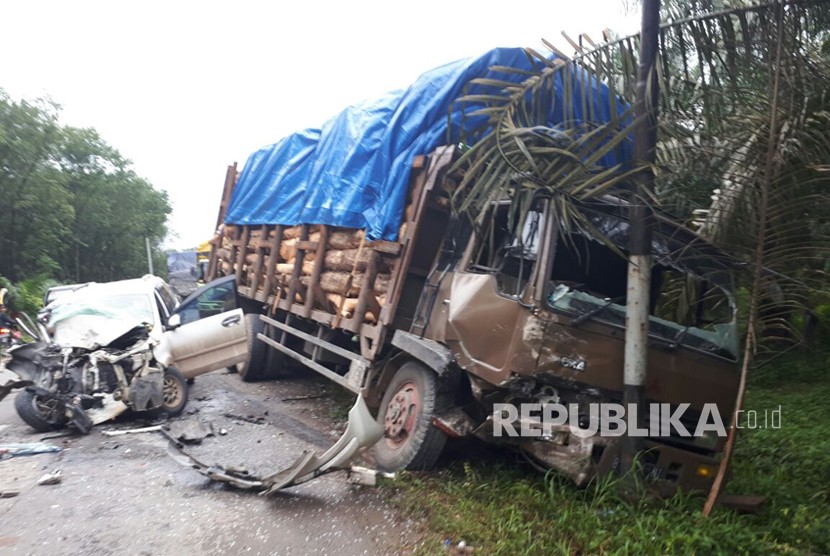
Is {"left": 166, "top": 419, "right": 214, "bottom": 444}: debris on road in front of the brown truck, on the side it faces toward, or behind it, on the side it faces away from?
behind

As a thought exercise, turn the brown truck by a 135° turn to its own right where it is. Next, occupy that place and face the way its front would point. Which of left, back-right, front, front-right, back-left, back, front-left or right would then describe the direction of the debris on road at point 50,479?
front

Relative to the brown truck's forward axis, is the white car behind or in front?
behind

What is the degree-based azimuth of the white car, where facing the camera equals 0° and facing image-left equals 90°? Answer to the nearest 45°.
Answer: approximately 45°

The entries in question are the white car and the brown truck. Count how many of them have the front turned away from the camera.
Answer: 0

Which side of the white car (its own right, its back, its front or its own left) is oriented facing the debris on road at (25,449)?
front

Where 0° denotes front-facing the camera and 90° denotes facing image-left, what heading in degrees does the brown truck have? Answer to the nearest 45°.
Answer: approximately 315°

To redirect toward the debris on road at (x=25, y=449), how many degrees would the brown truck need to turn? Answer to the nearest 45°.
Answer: approximately 135° to its right
